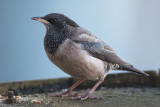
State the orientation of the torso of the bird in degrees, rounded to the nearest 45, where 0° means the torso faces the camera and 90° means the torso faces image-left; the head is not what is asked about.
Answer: approximately 90°

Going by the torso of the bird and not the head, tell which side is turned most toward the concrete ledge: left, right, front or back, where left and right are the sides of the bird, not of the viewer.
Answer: right
